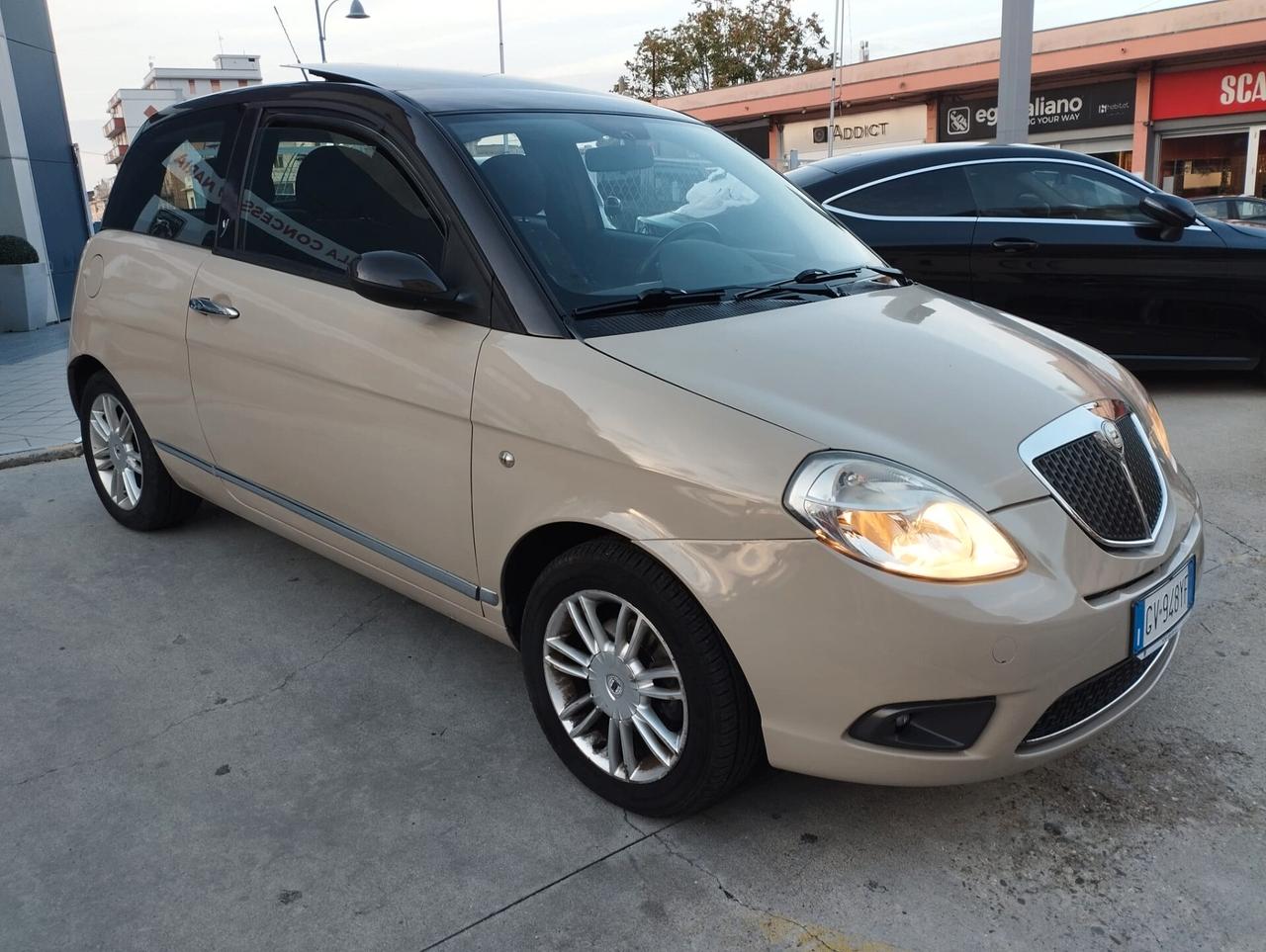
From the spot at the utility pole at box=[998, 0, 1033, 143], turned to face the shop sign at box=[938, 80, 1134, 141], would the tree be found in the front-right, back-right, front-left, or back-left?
front-left

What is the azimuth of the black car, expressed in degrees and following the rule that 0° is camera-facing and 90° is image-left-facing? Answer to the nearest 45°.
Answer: approximately 270°

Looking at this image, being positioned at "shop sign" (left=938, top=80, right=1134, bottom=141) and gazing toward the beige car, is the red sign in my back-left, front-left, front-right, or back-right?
front-left

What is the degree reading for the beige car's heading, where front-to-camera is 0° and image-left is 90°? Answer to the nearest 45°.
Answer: approximately 315°

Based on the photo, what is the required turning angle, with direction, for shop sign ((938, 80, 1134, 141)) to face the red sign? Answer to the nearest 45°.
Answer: approximately 90° to its left

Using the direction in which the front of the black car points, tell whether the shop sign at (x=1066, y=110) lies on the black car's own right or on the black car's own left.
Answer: on the black car's own left

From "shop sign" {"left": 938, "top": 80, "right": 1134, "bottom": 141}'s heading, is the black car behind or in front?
in front

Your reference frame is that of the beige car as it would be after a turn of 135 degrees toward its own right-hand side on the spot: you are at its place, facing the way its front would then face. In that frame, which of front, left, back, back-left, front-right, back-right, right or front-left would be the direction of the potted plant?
front-right

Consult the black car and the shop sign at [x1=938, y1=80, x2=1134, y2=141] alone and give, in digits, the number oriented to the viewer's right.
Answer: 1

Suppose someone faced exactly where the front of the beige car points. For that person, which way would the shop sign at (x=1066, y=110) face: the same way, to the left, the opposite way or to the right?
to the right

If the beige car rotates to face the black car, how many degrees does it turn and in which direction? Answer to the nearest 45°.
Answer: approximately 90° to its left

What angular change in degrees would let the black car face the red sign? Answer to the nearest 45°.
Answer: approximately 90° to its left

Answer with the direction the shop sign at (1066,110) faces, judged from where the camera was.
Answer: facing the viewer and to the left of the viewer

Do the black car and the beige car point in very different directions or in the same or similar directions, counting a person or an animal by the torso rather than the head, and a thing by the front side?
same or similar directions

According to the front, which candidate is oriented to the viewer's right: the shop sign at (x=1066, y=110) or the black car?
the black car
